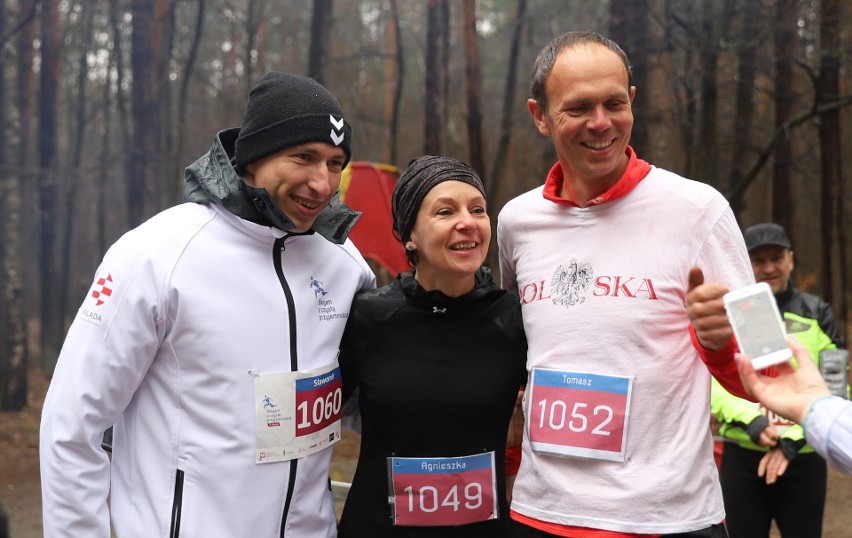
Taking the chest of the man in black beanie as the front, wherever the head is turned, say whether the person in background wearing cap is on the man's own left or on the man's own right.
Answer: on the man's own left

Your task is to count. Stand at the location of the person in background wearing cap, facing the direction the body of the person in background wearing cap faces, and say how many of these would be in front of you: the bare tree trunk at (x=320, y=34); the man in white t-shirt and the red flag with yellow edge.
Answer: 1

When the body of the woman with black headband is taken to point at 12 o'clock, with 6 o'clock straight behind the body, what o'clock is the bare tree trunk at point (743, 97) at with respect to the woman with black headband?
The bare tree trunk is roughly at 7 o'clock from the woman with black headband.

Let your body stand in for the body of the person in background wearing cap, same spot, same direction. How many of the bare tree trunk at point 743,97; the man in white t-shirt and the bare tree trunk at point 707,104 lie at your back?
2

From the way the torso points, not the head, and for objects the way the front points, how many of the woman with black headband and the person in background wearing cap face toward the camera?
2

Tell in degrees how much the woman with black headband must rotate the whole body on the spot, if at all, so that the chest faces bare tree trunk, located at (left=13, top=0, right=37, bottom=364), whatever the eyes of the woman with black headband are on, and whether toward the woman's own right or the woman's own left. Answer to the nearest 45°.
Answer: approximately 135° to the woman's own right

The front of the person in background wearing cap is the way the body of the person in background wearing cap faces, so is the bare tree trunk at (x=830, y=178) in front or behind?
behind

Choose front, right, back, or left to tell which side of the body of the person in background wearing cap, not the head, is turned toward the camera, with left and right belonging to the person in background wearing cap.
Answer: front

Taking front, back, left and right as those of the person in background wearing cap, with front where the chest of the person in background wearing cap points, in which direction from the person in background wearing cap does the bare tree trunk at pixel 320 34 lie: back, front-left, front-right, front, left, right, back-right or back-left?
back-right

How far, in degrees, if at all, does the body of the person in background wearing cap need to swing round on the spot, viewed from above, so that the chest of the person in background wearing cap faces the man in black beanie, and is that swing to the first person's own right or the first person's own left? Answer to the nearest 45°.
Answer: approximately 45° to the first person's own right

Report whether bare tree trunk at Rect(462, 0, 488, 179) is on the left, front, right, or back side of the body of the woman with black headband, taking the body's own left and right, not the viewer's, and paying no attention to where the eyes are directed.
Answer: back

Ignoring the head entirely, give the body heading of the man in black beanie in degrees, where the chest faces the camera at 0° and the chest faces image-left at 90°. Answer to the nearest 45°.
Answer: approximately 315°

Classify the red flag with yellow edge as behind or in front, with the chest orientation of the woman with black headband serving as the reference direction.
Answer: behind

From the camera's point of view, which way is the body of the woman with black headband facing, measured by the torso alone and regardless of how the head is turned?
toward the camera

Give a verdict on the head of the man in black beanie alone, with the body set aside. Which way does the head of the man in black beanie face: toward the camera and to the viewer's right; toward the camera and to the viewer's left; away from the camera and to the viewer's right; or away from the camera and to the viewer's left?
toward the camera and to the viewer's right
